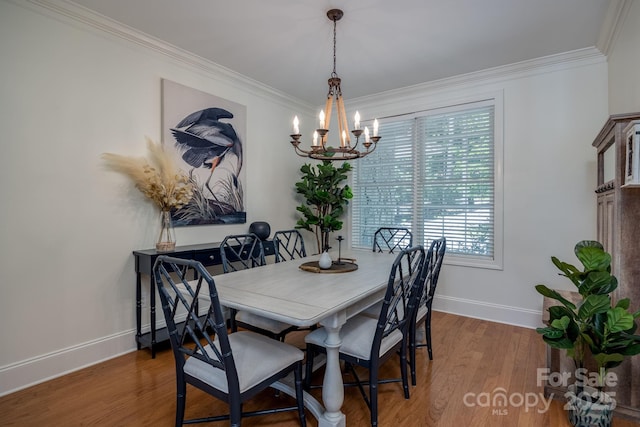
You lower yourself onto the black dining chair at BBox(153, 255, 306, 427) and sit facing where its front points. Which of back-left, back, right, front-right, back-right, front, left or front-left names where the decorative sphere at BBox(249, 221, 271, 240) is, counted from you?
front-left

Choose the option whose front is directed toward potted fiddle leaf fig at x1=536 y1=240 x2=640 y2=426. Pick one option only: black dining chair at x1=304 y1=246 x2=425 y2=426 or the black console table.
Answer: the black console table

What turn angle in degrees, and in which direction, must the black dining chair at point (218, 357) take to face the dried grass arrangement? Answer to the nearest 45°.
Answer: approximately 45° to its left

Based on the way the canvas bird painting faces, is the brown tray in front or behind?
in front

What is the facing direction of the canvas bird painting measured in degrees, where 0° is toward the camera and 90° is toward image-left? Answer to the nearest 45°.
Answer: approximately 315°

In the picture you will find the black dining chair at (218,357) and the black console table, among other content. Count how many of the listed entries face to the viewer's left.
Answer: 0

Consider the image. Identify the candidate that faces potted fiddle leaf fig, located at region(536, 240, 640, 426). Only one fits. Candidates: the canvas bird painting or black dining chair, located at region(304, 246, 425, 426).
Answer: the canvas bird painting

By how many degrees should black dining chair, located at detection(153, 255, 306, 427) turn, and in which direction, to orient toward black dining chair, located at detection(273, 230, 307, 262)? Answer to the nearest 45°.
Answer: approximately 45° to its left

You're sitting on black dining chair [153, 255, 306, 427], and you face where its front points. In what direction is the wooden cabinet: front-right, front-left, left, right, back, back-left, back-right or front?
front-right

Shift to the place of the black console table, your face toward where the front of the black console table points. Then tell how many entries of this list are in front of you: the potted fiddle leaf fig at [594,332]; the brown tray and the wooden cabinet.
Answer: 3

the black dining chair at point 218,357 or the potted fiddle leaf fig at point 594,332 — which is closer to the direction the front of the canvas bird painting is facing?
the potted fiddle leaf fig

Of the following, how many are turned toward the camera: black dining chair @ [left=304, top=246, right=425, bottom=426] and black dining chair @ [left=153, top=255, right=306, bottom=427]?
0

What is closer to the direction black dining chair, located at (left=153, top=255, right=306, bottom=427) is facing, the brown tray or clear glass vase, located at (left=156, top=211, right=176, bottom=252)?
the brown tray

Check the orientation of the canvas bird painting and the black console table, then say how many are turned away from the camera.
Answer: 0

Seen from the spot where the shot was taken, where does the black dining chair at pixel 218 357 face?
facing away from the viewer and to the right of the viewer

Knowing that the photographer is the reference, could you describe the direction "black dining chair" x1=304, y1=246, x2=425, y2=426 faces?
facing away from the viewer and to the left of the viewer

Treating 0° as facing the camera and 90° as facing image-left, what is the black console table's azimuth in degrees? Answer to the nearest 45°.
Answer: approximately 315°
